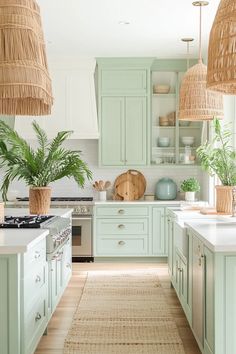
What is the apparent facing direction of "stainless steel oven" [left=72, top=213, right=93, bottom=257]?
toward the camera

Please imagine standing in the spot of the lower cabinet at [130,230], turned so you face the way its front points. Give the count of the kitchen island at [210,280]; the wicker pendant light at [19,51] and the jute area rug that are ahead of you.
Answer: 3

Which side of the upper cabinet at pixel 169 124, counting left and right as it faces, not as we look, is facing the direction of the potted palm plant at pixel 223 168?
front

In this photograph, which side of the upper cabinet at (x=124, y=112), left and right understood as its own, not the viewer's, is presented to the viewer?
front

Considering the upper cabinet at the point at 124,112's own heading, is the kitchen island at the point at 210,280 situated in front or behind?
in front

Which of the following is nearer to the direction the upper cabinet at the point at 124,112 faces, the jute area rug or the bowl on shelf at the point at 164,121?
the jute area rug

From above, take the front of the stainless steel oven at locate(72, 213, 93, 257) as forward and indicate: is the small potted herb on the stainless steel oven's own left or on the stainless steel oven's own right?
on the stainless steel oven's own left

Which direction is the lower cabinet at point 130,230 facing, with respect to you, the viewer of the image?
facing the viewer

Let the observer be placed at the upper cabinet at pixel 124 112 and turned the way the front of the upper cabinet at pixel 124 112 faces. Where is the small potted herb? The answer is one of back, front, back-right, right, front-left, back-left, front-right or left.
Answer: front-left

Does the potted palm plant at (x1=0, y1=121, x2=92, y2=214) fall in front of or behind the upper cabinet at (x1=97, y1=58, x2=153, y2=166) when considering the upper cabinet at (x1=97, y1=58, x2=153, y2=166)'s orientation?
in front
